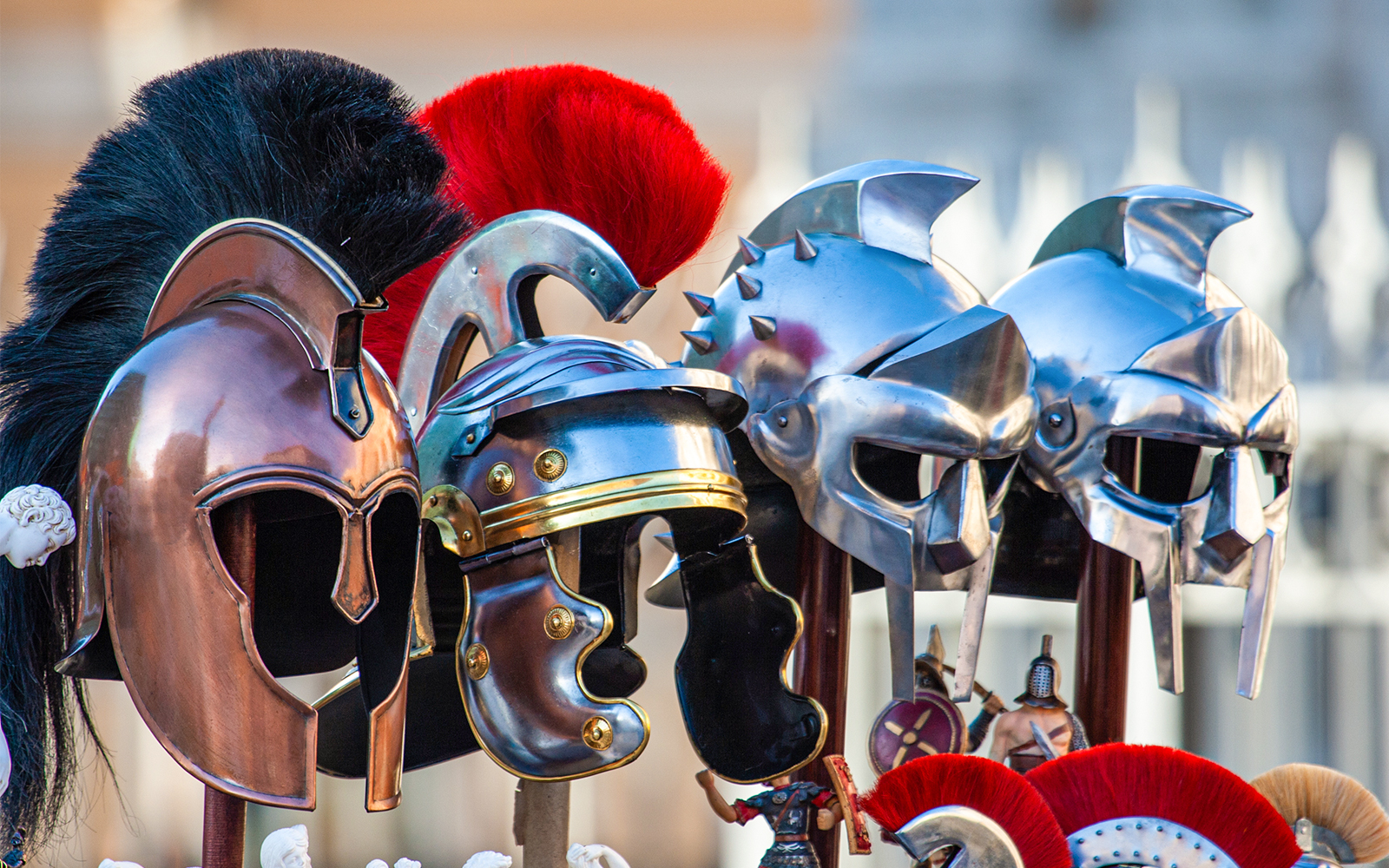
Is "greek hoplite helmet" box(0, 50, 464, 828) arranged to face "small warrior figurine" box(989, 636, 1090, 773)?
no

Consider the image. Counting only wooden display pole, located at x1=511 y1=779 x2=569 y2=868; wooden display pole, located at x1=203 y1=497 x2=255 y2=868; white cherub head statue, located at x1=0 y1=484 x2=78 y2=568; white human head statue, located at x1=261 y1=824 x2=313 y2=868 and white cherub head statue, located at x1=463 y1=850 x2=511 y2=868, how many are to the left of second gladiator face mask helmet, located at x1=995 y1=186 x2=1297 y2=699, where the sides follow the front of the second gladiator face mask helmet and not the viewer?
0

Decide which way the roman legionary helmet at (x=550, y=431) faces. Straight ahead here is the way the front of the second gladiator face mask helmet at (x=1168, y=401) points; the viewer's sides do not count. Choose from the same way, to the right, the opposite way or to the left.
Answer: the same way

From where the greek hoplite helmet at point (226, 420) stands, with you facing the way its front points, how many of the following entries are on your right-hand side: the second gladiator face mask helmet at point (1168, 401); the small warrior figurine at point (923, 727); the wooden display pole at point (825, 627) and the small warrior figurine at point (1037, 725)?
0

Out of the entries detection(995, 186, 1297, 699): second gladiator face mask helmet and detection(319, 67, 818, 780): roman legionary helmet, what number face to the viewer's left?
0

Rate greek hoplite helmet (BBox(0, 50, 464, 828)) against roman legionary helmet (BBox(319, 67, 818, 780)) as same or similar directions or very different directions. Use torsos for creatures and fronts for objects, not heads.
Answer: same or similar directions

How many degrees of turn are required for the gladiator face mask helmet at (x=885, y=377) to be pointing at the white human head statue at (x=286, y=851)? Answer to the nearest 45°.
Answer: approximately 90° to its right

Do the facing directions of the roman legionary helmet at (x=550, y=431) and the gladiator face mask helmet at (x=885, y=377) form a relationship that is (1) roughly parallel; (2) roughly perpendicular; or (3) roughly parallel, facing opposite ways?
roughly parallel

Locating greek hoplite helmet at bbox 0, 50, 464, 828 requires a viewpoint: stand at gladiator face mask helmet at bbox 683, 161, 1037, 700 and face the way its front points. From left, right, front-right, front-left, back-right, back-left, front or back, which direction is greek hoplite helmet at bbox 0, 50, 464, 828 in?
right

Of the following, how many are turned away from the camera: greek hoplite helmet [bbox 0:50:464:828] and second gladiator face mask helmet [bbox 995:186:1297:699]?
0

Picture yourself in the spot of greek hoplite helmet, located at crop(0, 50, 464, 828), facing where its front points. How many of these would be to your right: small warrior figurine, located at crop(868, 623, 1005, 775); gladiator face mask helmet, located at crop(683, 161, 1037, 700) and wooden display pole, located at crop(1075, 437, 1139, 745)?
0

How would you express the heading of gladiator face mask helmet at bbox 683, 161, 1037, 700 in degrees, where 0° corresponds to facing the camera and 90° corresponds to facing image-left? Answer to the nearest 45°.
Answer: approximately 315°

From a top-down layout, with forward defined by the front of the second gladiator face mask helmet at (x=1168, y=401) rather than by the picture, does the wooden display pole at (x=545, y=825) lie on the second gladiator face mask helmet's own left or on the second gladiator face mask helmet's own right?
on the second gladiator face mask helmet's own right

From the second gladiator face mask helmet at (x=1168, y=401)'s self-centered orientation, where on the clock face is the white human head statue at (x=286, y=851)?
The white human head statue is roughly at 3 o'clock from the second gladiator face mask helmet.

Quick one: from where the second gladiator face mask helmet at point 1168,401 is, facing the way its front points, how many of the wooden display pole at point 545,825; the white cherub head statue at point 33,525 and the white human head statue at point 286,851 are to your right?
3

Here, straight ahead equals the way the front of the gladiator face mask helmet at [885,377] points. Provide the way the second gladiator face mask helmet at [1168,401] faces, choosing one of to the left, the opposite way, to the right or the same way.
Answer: the same way

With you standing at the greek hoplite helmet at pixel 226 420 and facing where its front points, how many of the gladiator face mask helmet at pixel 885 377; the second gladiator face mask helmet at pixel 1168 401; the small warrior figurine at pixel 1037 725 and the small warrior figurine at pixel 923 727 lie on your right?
0

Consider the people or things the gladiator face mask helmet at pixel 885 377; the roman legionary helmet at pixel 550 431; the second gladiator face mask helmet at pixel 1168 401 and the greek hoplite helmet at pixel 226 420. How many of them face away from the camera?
0

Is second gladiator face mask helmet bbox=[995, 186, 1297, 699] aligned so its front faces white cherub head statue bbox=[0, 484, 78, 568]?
no

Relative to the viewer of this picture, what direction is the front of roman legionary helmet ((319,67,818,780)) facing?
facing the viewer and to the right of the viewer

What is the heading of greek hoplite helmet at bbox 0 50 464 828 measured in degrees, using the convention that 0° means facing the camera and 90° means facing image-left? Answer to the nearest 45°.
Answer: approximately 315°
